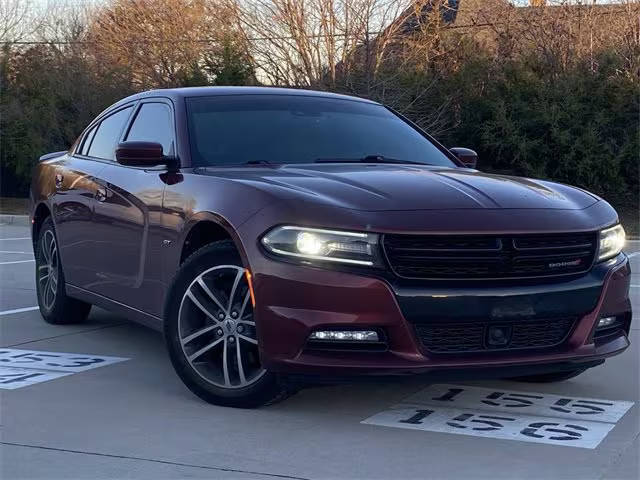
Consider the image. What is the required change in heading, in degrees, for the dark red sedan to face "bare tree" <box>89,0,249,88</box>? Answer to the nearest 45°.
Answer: approximately 135° to its left

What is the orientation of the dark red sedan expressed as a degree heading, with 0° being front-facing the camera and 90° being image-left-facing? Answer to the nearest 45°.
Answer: approximately 315°

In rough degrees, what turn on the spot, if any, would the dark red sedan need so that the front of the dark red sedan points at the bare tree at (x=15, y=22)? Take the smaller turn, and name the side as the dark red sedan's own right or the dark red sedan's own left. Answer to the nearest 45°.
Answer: approximately 135° to the dark red sedan's own left

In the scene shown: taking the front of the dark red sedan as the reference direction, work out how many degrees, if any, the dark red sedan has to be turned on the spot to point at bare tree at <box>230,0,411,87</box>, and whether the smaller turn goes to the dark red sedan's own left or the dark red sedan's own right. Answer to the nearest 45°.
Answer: approximately 135° to the dark red sedan's own left
